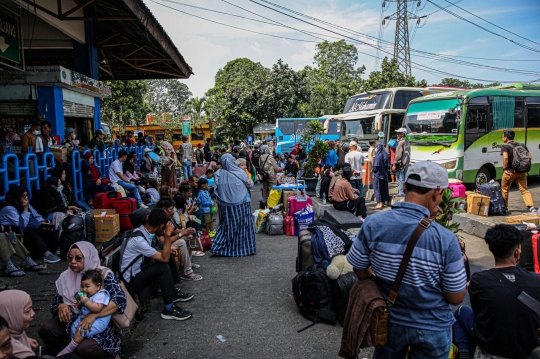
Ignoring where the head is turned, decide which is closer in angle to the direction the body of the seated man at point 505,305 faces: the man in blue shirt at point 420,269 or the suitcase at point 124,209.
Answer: the suitcase

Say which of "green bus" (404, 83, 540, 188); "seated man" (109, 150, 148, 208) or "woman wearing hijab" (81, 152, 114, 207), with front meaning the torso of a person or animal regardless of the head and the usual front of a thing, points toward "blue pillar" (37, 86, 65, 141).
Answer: the green bus

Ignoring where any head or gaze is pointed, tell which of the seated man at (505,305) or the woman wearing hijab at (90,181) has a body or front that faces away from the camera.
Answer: the seated man

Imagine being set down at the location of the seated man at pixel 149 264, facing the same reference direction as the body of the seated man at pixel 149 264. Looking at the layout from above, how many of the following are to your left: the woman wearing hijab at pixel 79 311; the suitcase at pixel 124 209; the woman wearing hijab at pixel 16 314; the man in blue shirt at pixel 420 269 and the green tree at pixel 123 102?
2

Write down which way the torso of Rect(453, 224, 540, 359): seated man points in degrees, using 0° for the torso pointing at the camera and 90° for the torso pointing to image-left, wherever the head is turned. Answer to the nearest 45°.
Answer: approximately 180°

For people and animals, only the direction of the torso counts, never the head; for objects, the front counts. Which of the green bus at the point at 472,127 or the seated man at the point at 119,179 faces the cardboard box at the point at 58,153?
the green bus
